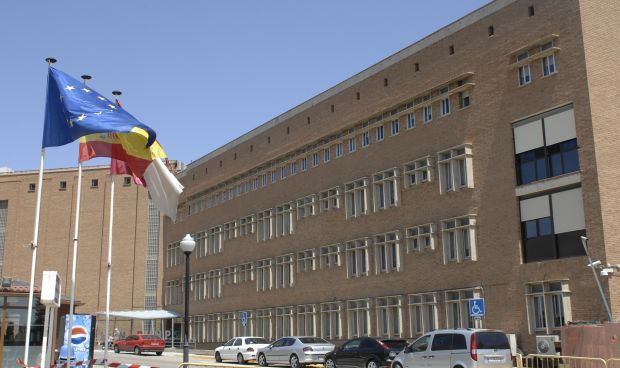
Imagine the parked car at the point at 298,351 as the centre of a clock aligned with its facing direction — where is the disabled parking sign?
The disabled parking sign is roughly at 6 o'clock from the parked car.

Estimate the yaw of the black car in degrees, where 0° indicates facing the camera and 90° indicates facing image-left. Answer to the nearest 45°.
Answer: approximately 135°

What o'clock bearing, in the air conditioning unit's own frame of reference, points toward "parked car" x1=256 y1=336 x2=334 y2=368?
The parked car is roughly at 2 o'clock from the air conditioning unit.

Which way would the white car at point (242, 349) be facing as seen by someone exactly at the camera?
facing away from the viewer and to the left of the viewer

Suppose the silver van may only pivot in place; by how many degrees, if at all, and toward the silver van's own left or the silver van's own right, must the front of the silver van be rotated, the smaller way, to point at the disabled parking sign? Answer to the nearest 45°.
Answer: approximately 45° to the silver van's own right

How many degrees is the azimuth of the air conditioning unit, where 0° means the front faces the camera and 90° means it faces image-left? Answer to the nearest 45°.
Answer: approximately 45°

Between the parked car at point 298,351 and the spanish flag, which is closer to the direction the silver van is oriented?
the parked car

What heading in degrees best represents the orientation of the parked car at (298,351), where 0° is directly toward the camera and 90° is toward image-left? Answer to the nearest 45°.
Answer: approximately 135°

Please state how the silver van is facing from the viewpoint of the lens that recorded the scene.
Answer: facing away from the viewer and to the left of the viewer
